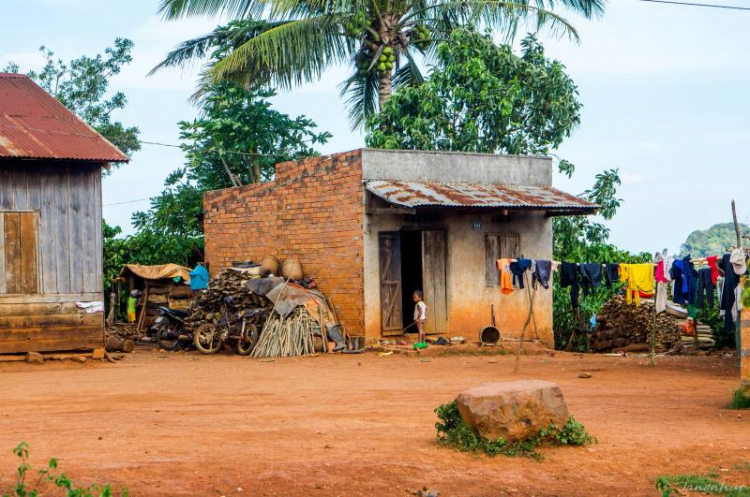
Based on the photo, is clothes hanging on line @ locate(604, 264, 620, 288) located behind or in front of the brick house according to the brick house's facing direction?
in front

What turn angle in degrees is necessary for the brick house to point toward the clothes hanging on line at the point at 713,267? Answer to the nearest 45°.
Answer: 0° — it already faces it

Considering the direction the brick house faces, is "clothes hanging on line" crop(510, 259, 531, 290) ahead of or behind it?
ahead

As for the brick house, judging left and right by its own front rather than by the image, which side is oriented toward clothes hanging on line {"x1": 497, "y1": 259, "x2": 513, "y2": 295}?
front

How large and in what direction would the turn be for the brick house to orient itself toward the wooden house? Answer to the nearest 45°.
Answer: approximately 90° to its right

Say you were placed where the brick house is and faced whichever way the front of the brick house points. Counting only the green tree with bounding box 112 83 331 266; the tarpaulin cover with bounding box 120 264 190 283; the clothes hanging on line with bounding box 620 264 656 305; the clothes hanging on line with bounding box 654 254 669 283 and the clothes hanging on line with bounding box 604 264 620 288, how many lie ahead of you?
3

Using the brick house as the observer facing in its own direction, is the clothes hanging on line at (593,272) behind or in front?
in front

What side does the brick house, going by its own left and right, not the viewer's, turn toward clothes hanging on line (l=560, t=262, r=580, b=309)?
front

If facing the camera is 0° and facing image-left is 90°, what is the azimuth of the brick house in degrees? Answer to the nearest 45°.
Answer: approximately 315°
